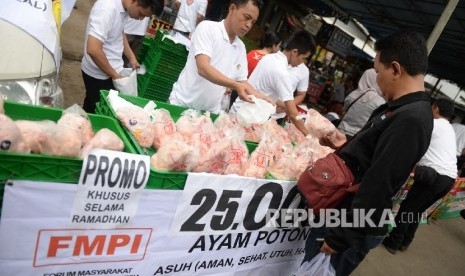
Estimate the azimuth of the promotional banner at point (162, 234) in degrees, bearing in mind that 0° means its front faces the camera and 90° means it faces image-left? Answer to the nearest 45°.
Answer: approximately 0°

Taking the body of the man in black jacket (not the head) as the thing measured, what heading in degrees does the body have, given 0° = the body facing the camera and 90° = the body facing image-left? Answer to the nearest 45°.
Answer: approximately 90°

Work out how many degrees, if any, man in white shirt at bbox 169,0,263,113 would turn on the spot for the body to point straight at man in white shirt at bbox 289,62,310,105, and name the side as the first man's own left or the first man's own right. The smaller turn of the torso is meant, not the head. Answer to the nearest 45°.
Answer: approximately 90° to the first man's own left

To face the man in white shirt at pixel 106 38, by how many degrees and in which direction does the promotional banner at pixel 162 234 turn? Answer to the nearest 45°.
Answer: approximately 135° to its right

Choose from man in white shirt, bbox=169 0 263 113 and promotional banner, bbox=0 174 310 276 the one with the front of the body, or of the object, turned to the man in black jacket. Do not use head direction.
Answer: the man in white shirt

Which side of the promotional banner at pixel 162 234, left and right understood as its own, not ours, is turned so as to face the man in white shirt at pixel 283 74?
back

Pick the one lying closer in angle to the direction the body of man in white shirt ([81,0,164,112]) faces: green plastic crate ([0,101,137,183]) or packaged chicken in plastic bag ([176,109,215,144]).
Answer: the packaged chicken in plastic bag

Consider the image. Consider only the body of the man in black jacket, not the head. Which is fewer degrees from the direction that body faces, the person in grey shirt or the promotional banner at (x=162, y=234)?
the promotional banner

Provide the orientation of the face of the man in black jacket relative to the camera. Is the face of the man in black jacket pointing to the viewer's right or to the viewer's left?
to the viewer's left

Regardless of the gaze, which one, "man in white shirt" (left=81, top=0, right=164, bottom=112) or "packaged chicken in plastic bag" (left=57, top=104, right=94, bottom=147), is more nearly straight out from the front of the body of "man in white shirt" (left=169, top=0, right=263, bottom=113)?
the packaged chicken in plastic bag

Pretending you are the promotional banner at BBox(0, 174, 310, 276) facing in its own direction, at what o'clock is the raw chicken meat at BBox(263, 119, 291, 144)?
The raw chicken meat is roughly at 7 o'clock from the promotional banner.

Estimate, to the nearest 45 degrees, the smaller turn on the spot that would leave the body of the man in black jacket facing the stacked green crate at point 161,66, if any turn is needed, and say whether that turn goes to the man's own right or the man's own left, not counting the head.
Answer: approximately 45° to the man's own right

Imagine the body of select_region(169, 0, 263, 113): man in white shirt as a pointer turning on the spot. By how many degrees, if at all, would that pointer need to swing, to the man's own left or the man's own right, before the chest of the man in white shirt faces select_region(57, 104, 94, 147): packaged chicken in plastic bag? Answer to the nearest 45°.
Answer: approximately 90° to the man's own right

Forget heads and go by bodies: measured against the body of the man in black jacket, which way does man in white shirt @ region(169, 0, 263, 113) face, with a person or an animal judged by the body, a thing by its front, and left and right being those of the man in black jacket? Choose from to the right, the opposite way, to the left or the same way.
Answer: the opposite way

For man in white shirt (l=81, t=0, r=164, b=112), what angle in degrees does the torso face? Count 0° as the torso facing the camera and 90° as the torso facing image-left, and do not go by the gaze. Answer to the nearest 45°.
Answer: approximately 270°
